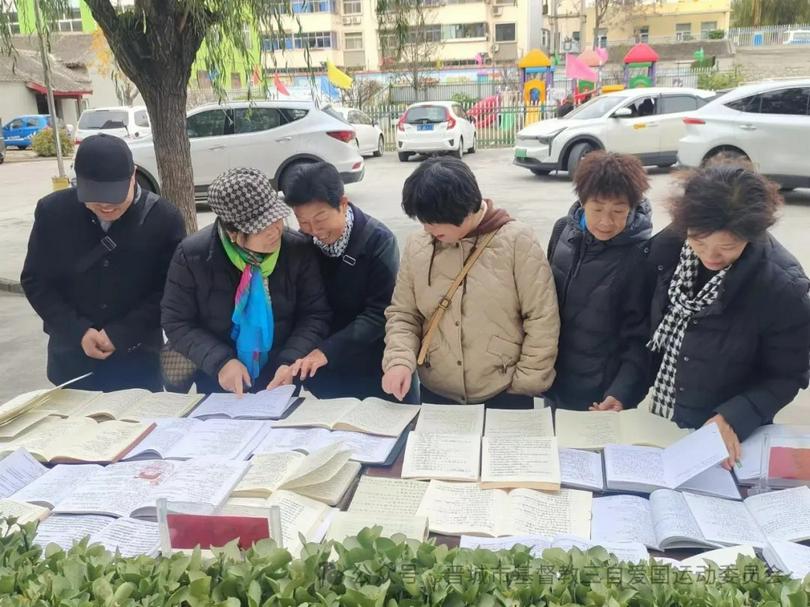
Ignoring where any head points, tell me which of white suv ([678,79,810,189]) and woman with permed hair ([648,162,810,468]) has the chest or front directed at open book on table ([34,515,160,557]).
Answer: the woman with permed hair

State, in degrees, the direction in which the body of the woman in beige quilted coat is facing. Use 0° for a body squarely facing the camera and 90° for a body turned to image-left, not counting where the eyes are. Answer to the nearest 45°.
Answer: approximately 45°

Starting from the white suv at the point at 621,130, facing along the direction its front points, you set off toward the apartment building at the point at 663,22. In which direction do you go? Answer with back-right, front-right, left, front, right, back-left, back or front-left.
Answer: back-right

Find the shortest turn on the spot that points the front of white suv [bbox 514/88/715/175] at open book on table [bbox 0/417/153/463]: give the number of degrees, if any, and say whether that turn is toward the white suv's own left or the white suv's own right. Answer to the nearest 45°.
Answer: approximately 45° to the white suv's own left

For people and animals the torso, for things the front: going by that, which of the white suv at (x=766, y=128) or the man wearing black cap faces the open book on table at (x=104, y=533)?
the man wearing black cap

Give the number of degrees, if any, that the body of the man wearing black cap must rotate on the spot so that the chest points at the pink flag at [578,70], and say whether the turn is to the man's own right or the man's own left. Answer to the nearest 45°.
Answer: approximately 135° to the man's own left

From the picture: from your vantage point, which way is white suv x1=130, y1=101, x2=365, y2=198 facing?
to the viewer's left

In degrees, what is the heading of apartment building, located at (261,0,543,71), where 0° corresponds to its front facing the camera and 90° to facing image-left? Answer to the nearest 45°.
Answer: approximately 0°

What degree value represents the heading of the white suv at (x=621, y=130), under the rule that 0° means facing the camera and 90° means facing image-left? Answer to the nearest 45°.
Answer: approximately 45°

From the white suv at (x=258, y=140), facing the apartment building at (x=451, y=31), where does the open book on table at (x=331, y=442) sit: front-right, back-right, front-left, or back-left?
back-right
